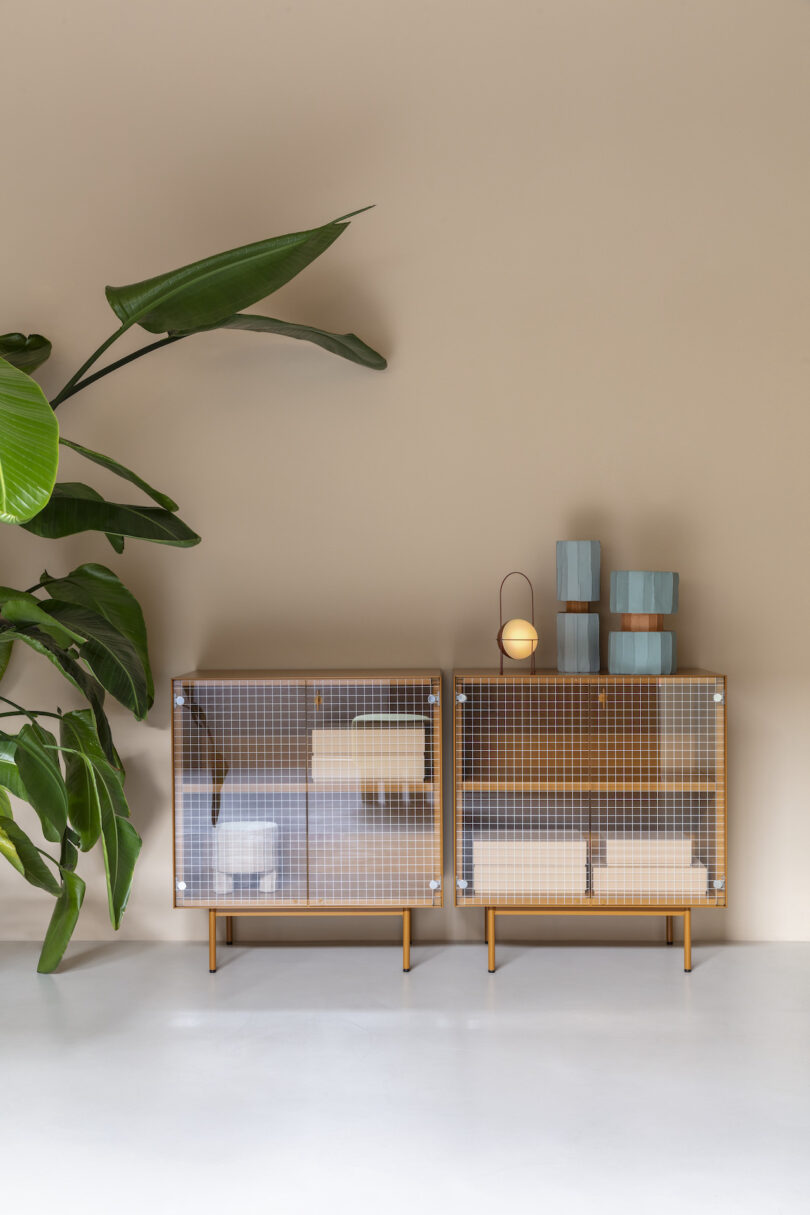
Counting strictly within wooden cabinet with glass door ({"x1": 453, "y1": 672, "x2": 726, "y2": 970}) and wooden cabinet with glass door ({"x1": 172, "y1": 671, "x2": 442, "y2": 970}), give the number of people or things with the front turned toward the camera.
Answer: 2

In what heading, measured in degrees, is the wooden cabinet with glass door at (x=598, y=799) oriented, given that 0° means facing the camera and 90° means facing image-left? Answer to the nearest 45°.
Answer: approximately 0°

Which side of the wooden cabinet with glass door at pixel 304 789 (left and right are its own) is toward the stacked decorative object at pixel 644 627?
left

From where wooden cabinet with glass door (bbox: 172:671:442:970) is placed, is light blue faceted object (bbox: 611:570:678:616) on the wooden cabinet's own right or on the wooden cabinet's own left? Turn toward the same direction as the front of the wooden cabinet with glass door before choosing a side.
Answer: on the wooden cabinet's own left

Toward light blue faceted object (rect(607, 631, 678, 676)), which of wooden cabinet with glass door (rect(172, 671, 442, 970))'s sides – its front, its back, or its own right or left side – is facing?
left
